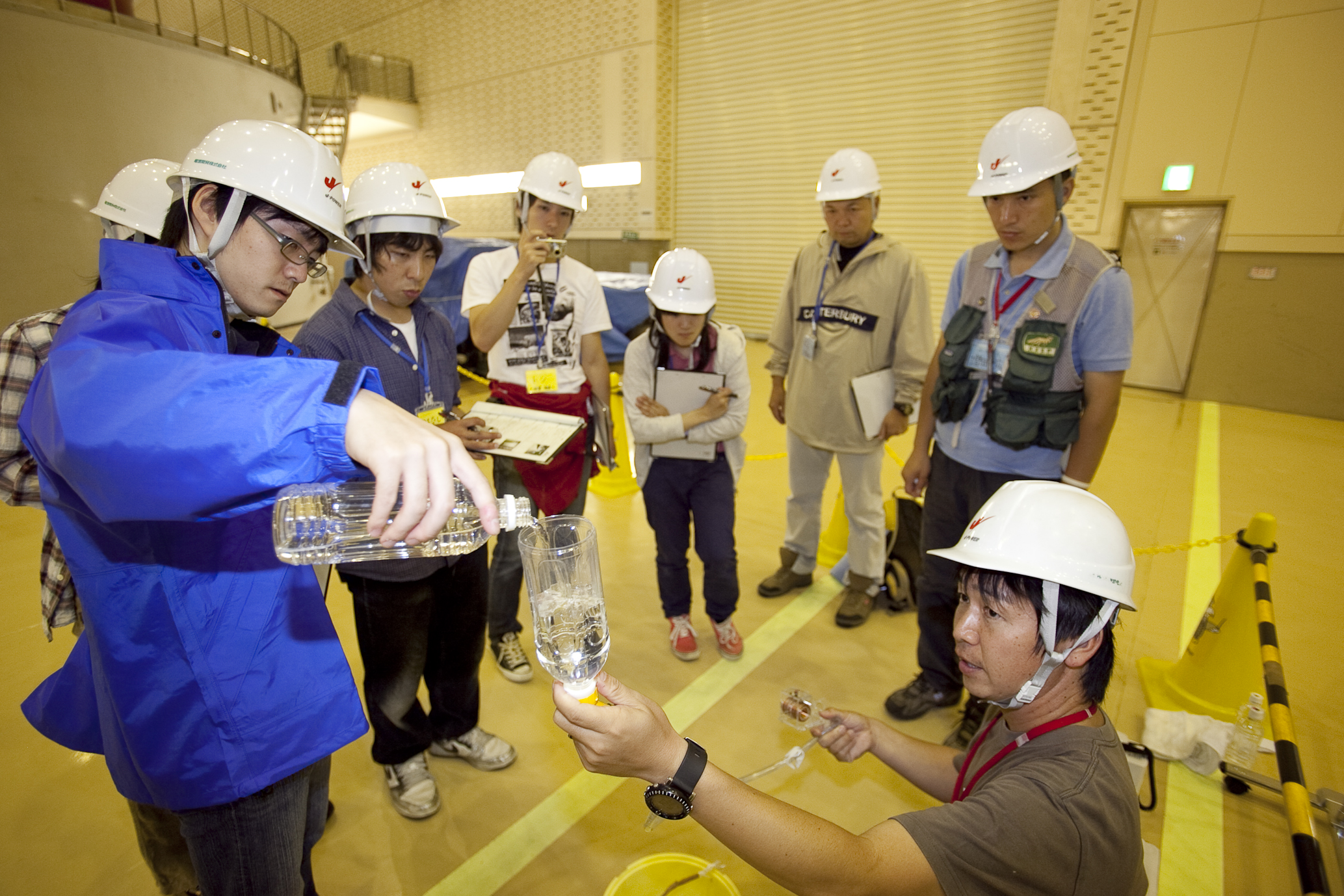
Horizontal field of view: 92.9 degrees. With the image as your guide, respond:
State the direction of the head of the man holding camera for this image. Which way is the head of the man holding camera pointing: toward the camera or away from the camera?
toward the camera

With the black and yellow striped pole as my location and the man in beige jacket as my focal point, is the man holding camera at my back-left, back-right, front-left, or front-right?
front-left

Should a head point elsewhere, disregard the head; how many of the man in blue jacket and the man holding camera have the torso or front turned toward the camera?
1

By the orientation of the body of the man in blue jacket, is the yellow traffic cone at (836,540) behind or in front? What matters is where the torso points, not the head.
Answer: in front

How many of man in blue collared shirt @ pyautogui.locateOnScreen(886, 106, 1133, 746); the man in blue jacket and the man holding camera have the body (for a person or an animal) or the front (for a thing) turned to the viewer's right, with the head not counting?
1

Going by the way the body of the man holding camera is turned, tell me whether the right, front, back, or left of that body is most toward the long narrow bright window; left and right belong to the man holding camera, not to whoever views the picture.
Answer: back

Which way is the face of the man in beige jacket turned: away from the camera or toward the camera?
toward the camera

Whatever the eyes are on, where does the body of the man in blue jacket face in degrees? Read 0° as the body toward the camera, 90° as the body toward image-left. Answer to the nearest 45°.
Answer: approximately 270°

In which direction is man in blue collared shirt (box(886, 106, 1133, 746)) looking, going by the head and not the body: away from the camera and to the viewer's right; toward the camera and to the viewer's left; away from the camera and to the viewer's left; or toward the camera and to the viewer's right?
toward the camera and to the viewer's left

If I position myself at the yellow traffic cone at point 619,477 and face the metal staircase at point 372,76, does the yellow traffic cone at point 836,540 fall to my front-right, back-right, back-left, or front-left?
back-right

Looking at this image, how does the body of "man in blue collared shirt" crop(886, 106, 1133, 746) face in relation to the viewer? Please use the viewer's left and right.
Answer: facing the viewer and to the left of the viewer

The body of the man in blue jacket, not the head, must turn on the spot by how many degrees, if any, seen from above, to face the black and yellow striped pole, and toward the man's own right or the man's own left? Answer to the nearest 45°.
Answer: approximately 45° to the man's own right

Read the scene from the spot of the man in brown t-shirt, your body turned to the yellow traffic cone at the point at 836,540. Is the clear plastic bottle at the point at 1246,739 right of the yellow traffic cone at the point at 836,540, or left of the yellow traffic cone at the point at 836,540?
right

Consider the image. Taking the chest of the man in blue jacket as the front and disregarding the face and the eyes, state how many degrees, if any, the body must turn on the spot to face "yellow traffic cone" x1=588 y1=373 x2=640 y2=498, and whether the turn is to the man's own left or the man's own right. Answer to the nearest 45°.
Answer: approximately 45° to the man's own left

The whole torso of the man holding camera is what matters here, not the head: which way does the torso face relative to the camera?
toward the camera

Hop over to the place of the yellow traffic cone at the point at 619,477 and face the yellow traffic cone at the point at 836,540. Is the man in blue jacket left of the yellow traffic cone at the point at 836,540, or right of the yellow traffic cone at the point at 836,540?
right

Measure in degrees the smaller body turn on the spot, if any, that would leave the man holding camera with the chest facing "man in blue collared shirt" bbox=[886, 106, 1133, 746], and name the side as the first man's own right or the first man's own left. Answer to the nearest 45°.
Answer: approximately 45° to the first man's own left
